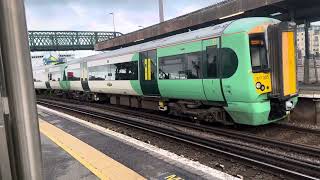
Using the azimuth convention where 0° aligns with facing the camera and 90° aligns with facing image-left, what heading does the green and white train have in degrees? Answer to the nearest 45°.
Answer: approximately 315°

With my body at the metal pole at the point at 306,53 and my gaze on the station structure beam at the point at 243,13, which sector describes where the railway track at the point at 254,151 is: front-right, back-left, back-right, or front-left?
front-left

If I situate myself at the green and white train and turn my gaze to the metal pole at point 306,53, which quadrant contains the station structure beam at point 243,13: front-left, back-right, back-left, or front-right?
front-left

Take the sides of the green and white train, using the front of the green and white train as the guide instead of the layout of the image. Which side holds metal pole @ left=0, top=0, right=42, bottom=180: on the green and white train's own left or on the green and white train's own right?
on the green and white train's own right

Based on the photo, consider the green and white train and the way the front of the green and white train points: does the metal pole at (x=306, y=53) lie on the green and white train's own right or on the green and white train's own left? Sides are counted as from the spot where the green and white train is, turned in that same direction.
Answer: on the green and white train's own left
